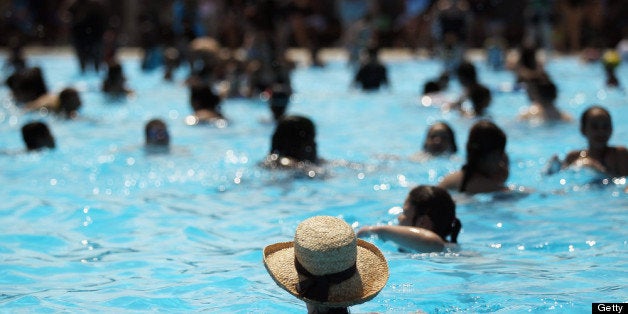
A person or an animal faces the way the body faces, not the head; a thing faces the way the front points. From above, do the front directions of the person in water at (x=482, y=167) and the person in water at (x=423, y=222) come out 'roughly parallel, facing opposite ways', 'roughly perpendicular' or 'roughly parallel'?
roughly perpendicular

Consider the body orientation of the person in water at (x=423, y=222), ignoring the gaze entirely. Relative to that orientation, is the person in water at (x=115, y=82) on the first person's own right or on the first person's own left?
on the first person's own right

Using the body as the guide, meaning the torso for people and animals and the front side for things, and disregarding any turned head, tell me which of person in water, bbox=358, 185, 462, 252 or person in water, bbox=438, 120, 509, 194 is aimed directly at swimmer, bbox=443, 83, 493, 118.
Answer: person in water, bbox=438, 120, 509, 194

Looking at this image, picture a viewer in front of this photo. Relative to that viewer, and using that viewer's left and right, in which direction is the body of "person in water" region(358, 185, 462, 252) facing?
facing to the left of the viewer

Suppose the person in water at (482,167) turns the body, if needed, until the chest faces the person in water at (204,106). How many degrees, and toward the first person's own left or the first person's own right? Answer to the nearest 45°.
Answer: approximately 45° to the first person's own left

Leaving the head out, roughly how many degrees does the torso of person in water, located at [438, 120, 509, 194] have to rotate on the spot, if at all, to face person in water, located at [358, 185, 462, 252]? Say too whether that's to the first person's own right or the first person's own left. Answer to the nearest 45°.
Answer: approximately 180°

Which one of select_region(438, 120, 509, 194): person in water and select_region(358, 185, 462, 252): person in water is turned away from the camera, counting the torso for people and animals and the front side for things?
select_region(438, 120, 509, 194): person in water

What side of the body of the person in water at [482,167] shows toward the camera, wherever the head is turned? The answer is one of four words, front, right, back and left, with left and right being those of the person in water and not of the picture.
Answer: back

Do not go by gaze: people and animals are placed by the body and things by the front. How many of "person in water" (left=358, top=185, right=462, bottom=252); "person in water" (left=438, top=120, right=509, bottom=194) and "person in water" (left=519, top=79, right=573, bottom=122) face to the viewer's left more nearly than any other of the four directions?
1
